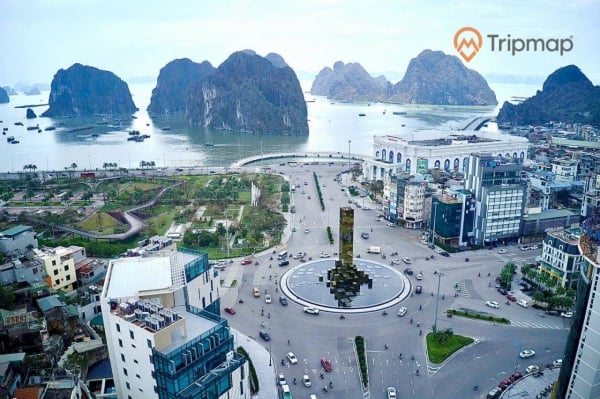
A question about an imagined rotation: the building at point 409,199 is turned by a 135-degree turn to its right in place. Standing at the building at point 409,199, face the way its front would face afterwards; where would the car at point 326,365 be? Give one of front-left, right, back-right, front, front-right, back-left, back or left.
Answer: back

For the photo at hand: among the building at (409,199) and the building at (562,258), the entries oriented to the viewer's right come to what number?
0

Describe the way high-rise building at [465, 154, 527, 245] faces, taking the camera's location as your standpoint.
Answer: facing the viewer

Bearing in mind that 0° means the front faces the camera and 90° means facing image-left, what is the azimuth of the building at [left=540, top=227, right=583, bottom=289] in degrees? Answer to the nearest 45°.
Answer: approximately 45°

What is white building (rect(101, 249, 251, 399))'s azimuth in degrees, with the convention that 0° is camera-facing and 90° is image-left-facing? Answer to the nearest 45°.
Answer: approximately 315°

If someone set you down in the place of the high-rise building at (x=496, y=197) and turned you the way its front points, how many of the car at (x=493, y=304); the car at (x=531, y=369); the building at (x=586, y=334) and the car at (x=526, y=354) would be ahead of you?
4

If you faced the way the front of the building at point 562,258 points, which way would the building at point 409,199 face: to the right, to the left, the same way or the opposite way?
the same way

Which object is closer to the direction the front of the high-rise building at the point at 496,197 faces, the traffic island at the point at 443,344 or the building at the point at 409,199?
the traffic island

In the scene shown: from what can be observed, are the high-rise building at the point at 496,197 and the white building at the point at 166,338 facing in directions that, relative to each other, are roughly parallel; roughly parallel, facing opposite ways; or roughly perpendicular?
roughly perpendicular

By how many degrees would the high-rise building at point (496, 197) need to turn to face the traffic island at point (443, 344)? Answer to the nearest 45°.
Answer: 0° — it already faces it

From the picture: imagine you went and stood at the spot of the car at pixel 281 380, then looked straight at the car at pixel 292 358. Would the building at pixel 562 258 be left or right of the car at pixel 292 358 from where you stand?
right

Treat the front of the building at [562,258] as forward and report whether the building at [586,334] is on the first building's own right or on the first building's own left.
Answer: on the first building's own left

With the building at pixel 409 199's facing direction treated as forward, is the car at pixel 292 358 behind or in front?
in front

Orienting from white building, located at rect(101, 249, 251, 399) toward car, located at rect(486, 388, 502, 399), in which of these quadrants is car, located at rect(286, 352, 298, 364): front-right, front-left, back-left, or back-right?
front-left

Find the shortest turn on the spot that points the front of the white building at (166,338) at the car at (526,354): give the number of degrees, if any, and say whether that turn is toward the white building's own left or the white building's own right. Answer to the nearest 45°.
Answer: approximately 45° to the white building's own left

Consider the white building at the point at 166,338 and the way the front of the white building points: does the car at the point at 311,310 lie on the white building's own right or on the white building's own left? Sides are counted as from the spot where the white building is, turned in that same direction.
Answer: on the white building's own left

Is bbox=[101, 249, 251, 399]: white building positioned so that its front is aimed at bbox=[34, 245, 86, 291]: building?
no
